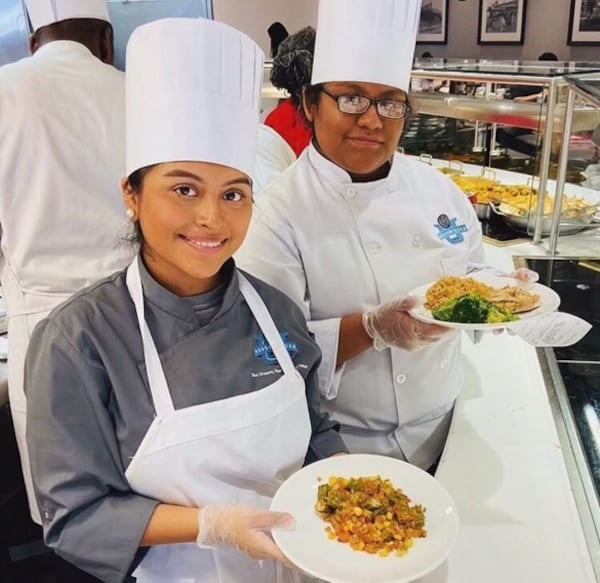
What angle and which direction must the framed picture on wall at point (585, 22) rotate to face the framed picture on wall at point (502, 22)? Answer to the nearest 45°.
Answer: approximately 135° to its right

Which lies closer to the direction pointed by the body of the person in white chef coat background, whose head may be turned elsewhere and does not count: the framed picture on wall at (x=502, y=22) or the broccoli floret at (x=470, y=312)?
the framed picture on wall

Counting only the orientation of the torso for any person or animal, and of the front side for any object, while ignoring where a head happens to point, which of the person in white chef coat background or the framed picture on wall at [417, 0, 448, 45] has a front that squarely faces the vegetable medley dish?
the framed picture on wall

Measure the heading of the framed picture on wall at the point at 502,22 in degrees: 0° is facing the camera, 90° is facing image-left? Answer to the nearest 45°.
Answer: approximately 0°

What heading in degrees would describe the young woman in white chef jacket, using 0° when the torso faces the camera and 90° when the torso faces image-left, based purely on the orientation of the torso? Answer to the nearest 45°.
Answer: approximately 315°

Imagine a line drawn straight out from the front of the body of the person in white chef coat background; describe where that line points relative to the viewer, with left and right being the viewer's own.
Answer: facing away from the viewer

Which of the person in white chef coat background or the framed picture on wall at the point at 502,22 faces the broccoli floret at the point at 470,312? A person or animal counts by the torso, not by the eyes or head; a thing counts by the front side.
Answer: the framed picture on wall

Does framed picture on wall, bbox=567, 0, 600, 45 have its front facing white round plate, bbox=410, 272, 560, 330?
yes

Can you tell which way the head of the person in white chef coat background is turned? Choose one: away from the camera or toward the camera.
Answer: away from the camera

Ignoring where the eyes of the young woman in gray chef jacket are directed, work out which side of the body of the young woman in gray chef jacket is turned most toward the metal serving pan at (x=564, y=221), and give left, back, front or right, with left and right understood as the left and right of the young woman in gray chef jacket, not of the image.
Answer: left
